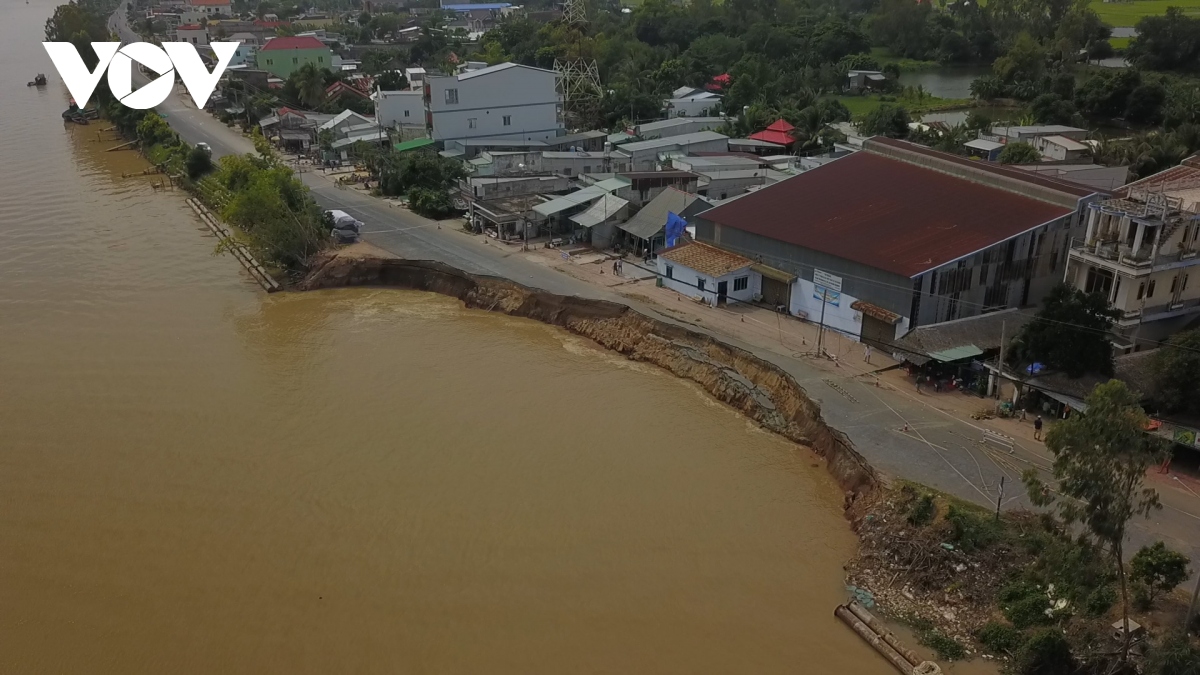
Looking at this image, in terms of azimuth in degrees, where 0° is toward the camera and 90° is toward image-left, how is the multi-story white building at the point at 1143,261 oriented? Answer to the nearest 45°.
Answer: approximately 45°

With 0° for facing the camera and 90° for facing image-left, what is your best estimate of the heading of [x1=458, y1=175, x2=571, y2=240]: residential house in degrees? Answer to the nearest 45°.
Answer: approximately 45°

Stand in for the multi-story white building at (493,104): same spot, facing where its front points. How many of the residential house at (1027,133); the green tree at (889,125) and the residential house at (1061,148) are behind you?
3

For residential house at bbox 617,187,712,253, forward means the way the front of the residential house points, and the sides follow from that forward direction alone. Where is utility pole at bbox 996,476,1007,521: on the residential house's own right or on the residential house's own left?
on the residential house's own left

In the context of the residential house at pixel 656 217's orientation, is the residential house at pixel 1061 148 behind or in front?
behind

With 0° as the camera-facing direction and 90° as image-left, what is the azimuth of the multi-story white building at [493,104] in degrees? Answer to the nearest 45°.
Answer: approximately 90°

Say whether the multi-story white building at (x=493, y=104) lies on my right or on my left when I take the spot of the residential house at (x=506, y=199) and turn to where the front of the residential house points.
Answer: on my right

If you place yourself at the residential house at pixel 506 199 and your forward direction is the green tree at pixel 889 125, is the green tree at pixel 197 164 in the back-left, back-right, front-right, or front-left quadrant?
back-left

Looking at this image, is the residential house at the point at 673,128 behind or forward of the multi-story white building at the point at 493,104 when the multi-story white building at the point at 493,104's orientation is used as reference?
behind

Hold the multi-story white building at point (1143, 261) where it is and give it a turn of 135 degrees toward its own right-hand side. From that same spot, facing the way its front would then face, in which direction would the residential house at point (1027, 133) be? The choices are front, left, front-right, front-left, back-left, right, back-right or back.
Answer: front

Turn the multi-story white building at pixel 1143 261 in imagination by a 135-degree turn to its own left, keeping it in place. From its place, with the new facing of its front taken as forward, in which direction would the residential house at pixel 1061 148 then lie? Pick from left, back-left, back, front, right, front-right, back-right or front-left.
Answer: left
